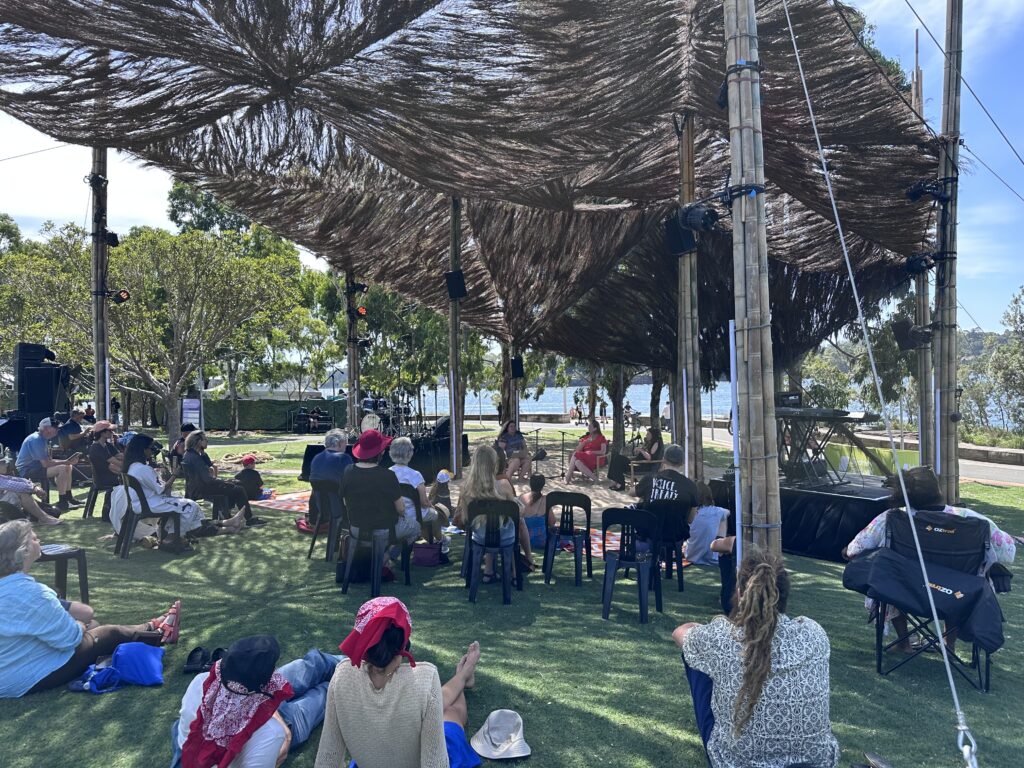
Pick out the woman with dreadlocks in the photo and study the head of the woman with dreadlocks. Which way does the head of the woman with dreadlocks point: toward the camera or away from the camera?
away from the camera

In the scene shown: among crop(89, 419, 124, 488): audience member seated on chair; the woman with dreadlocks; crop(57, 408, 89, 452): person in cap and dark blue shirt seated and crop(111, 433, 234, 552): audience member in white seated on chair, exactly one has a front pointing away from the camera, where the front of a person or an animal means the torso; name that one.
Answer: the woman with dreadlocks

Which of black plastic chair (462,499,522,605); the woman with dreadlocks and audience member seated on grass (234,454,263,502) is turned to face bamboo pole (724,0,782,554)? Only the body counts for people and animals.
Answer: the woman with dreadlocks

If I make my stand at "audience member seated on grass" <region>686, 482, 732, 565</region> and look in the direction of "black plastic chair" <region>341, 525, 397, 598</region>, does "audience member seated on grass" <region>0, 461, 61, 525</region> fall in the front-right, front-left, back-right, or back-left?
front-right

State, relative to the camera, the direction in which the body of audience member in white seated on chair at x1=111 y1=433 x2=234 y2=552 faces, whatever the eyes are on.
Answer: to the viewer's right

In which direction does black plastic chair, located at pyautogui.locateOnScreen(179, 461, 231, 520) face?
to the viewer's right

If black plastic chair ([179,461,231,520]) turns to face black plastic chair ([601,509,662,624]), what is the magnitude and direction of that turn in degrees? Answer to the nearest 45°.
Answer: approximately 45° to its right

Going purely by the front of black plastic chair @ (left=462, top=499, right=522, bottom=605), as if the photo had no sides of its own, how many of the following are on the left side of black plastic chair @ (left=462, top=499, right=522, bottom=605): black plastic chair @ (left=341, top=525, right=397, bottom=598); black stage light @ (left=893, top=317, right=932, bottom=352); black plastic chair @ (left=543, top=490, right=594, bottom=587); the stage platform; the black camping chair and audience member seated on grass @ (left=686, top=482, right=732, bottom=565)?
1

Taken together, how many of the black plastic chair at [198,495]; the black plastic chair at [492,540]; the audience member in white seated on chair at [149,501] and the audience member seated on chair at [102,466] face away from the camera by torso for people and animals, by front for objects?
1

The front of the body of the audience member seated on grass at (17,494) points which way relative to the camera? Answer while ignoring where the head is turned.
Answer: to the viewer's right

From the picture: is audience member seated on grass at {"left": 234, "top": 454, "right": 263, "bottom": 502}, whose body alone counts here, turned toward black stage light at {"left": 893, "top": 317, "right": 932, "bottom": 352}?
no

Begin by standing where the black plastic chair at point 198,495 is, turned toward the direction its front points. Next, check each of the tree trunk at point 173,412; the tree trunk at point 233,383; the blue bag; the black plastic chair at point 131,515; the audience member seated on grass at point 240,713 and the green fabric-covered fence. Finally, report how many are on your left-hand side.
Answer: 3

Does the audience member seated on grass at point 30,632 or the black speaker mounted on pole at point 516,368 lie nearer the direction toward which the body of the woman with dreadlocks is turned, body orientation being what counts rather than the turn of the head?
the black speaker mounted on pole

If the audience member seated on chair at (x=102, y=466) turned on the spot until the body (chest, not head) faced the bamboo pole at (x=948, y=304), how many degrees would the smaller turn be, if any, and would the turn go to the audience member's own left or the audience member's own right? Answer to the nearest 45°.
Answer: approximately 45° to the audience member's own right

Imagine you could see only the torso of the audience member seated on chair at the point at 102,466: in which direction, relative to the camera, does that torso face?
to the viewer's right

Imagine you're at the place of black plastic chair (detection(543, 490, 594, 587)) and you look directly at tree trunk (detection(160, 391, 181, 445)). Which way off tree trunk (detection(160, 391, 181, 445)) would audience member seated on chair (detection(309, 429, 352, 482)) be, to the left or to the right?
left

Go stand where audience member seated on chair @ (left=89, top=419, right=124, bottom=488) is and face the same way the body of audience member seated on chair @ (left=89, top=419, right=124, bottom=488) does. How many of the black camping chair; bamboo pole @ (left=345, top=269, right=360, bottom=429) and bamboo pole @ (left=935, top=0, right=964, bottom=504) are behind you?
0

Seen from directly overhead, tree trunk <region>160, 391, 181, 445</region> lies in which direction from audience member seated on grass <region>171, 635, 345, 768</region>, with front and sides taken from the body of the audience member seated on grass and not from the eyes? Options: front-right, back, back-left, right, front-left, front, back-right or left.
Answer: front-left

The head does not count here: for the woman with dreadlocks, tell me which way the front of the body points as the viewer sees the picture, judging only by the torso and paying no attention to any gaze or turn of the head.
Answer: away from the camera
